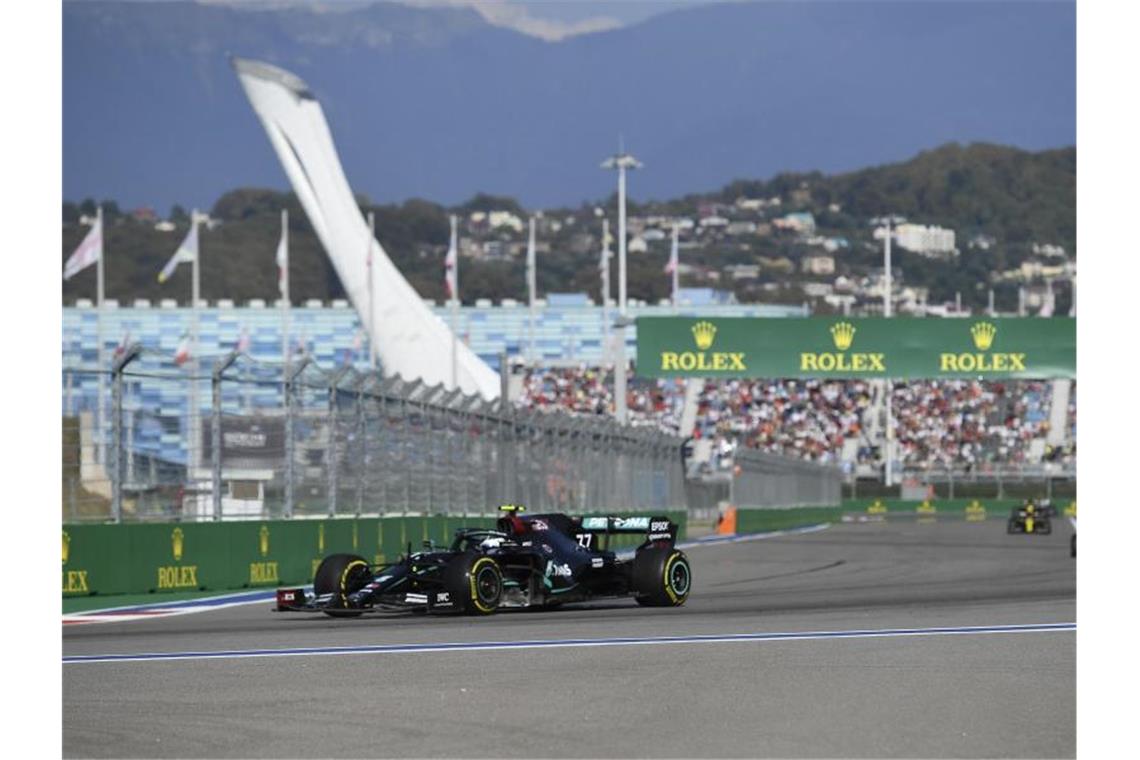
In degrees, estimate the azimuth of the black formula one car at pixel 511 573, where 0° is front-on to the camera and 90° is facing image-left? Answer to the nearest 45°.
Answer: approximately 45°
